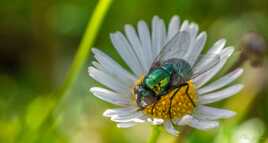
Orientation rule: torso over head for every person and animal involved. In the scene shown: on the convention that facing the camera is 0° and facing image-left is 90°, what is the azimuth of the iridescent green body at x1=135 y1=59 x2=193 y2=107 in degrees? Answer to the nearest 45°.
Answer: approximately 45°
